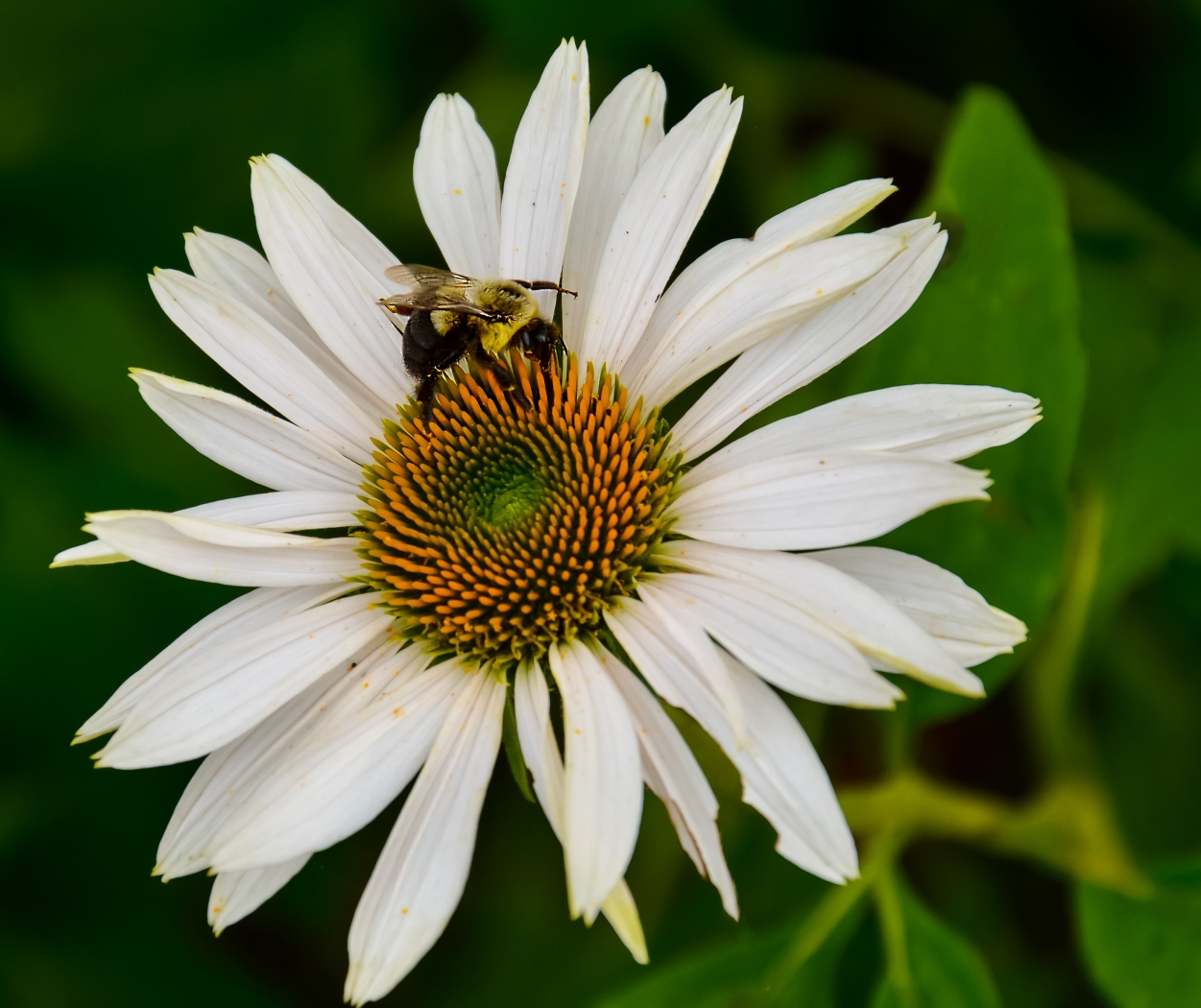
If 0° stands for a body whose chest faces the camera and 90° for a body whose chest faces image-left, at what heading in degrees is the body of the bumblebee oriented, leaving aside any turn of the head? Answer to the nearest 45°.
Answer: approximately 270°

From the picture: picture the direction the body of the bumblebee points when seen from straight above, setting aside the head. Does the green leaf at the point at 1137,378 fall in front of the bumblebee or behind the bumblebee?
in front
